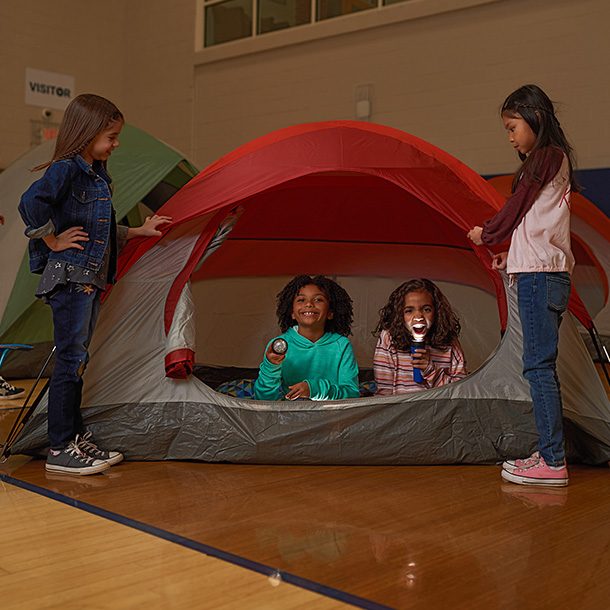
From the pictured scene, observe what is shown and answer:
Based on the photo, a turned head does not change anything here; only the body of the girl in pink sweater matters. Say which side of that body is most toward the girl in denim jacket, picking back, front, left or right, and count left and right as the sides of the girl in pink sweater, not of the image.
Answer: front

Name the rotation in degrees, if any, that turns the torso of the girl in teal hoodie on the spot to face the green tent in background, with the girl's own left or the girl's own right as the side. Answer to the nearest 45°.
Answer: approximately 135° to the girl's own right

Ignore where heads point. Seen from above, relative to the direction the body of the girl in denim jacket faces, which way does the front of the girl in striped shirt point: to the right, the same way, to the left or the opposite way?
to the right

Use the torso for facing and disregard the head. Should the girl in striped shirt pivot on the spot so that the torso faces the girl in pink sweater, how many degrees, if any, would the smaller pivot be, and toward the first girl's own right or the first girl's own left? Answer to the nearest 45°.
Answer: approximately 45° to the first girl's own left

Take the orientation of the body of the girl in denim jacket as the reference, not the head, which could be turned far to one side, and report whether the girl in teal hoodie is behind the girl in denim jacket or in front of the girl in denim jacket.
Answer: in front

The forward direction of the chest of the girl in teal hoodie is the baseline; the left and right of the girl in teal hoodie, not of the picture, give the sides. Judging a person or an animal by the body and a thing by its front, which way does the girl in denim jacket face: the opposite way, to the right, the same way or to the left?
to the left

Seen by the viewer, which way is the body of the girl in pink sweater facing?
to the viewer's left

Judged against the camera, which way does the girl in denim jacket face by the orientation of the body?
to the viewer's right

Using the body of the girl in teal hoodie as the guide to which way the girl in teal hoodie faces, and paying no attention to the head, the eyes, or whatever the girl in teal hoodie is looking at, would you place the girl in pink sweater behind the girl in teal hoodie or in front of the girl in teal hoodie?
in front

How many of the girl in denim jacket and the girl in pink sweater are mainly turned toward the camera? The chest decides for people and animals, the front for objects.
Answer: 0

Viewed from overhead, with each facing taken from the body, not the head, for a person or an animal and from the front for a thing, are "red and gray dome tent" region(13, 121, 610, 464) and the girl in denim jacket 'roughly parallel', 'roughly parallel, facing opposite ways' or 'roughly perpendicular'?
roughly perpendicular

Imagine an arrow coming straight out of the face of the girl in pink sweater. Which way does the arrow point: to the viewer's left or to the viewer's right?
to the viewer's left
